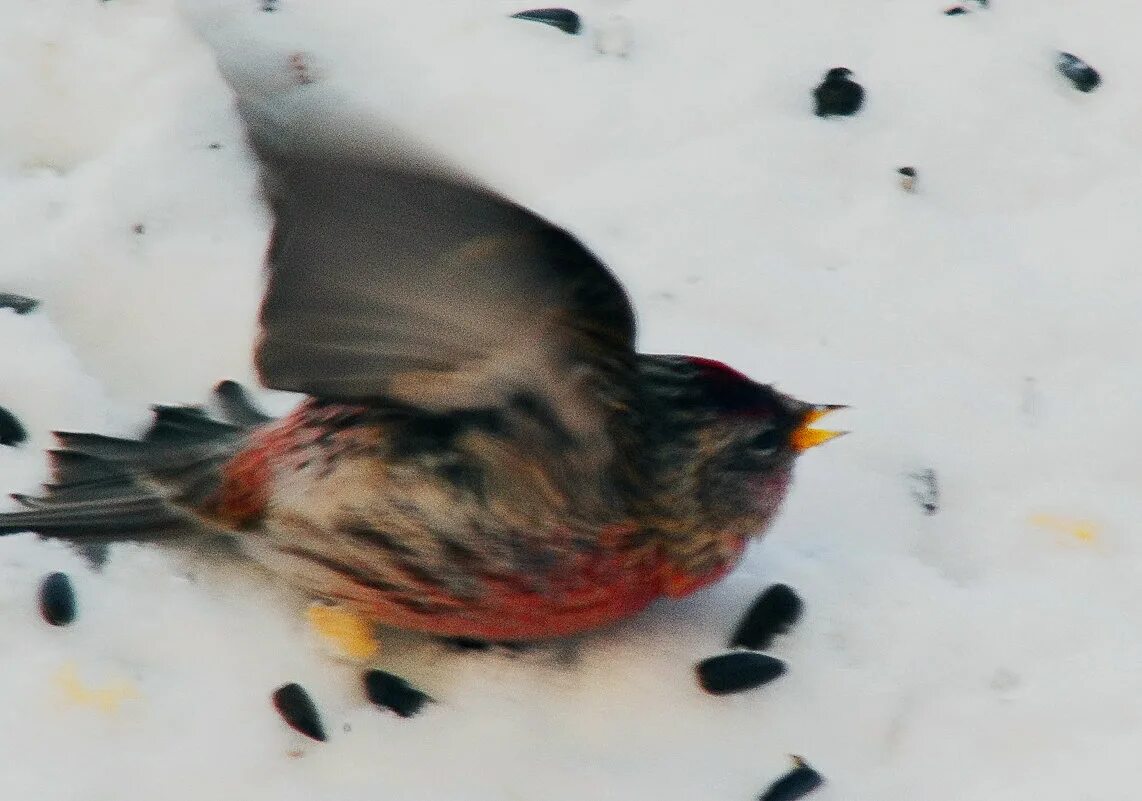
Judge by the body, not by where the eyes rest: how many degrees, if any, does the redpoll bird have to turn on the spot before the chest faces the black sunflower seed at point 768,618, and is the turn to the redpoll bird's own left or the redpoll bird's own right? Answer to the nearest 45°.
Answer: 0° — it already faces it

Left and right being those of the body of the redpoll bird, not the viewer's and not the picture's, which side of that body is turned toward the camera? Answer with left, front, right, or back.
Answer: right

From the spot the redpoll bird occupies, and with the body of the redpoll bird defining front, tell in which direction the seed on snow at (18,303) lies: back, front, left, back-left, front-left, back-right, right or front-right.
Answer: back-left

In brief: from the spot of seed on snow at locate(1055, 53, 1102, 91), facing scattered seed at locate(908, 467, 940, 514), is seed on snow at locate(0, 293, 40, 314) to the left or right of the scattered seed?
right

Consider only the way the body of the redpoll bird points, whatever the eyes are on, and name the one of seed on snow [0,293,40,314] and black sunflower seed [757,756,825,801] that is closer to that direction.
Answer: the black sunflower seed

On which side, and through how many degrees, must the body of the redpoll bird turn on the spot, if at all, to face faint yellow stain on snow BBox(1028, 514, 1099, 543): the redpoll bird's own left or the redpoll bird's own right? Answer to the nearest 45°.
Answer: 0° — it already faces it

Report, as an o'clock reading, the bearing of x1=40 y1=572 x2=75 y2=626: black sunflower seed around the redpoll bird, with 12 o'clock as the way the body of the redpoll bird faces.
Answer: The black sunflower seed is roughly at 6 o'clock from the redpoll bird.

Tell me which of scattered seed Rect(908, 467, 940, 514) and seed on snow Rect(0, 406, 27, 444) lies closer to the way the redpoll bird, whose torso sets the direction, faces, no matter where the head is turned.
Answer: the scattered seed

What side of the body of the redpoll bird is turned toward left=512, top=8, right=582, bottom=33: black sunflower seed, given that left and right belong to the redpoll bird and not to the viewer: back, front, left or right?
left

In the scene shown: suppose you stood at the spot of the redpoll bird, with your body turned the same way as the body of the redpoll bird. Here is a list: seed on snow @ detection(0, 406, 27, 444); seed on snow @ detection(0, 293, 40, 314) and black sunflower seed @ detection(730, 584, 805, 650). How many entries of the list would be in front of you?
1
